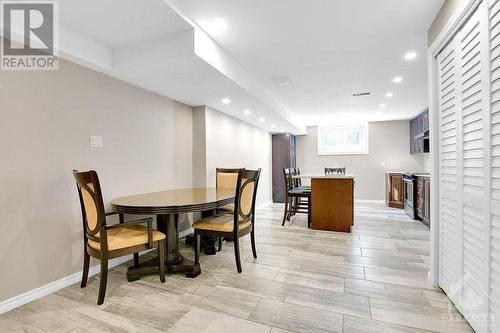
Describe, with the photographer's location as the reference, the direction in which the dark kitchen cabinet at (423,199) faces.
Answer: facing to the left of the viewer

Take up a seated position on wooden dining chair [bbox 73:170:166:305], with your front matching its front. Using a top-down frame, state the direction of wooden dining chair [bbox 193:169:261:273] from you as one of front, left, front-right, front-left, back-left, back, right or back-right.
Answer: front-right

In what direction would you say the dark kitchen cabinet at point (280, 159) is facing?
to the viewer's right

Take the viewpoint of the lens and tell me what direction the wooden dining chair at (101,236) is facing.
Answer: facing away from the viewer and to the right of the viewer

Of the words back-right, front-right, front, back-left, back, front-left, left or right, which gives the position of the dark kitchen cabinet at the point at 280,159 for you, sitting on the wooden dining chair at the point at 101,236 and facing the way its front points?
front

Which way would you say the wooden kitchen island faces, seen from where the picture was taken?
facing to the right of the viewer

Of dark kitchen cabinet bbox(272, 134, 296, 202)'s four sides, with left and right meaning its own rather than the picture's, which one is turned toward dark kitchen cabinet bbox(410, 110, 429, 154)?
front

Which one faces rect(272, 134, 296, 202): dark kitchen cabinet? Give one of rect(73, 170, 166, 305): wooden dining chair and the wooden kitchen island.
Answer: the wooden dining chair

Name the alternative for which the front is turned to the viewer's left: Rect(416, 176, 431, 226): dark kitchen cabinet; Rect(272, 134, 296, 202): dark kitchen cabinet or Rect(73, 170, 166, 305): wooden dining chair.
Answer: Rect(416, 176, 431, 226): dark kitchen cabinet

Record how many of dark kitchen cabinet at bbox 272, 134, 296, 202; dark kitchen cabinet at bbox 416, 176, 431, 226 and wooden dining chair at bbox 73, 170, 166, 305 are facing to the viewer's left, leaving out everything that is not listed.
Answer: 1

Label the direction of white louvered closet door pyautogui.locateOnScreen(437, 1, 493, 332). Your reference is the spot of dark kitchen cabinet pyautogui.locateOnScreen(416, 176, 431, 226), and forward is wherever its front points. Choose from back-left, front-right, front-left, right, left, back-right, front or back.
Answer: left
